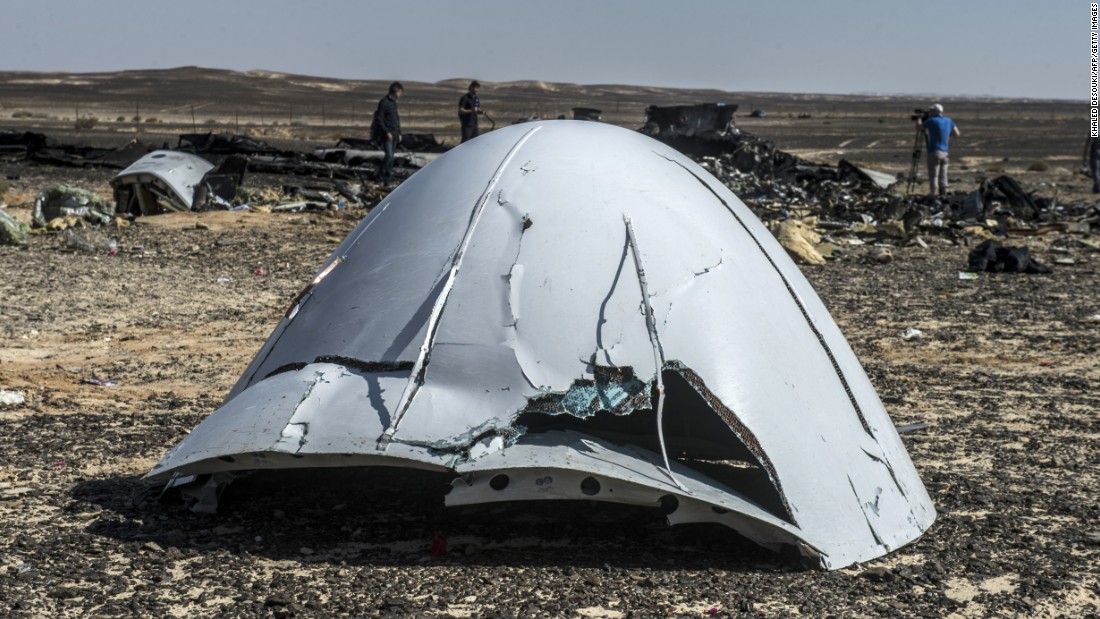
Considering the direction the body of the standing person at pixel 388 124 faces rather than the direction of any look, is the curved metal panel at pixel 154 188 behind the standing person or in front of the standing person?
behind

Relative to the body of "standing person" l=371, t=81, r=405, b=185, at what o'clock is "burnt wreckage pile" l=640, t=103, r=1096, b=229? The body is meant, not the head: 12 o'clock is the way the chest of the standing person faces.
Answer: The burnt wreckage pile is roughly at 12 o'clock from the standing person.

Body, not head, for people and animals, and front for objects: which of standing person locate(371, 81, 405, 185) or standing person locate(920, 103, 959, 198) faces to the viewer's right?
standing person locate(371, 81, 405, 185)

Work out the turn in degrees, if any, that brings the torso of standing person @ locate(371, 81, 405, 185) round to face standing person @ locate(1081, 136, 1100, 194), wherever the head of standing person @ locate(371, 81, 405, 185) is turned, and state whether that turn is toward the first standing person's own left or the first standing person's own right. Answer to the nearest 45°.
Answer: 0° — they already face them

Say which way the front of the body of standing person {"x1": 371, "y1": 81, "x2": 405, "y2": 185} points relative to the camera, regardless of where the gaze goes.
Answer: to the viewer's right

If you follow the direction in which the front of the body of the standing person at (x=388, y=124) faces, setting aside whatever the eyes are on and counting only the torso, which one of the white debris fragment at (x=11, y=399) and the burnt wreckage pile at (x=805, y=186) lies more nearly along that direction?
the burnt wreckage pile

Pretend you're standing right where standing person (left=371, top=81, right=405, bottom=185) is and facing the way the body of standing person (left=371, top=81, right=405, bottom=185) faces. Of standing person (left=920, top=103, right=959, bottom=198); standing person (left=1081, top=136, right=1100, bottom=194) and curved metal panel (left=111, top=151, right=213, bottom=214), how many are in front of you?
2
